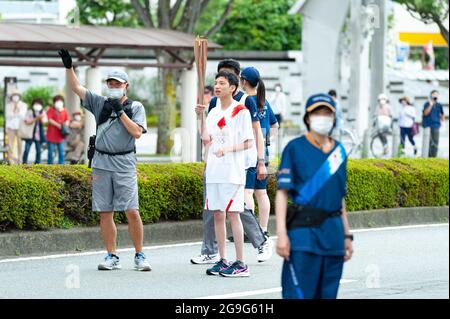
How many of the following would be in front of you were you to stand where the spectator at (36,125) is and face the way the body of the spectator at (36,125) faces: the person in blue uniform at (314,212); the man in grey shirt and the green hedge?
3

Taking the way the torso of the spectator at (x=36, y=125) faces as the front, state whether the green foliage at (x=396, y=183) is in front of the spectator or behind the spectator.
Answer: in front

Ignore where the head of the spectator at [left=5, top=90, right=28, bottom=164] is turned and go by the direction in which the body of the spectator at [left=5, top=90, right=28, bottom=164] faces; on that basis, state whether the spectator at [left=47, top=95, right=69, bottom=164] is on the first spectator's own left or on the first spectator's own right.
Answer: on the first spectator's own left

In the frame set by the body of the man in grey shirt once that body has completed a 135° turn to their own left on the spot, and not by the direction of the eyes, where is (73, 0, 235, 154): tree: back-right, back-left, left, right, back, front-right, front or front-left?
front-left

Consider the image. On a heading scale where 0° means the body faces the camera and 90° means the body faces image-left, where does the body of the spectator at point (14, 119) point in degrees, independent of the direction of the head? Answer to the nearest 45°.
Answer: approximately 0°

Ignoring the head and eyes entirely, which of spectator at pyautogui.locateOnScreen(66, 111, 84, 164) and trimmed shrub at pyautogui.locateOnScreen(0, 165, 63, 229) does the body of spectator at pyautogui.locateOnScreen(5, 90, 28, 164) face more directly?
the trimmed shrub

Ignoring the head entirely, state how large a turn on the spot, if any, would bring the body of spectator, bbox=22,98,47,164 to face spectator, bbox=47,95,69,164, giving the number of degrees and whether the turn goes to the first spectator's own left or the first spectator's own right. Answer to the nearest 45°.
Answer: approximately 45° to the first spectator's own left

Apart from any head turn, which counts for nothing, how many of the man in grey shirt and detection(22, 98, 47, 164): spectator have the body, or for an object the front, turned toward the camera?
2
